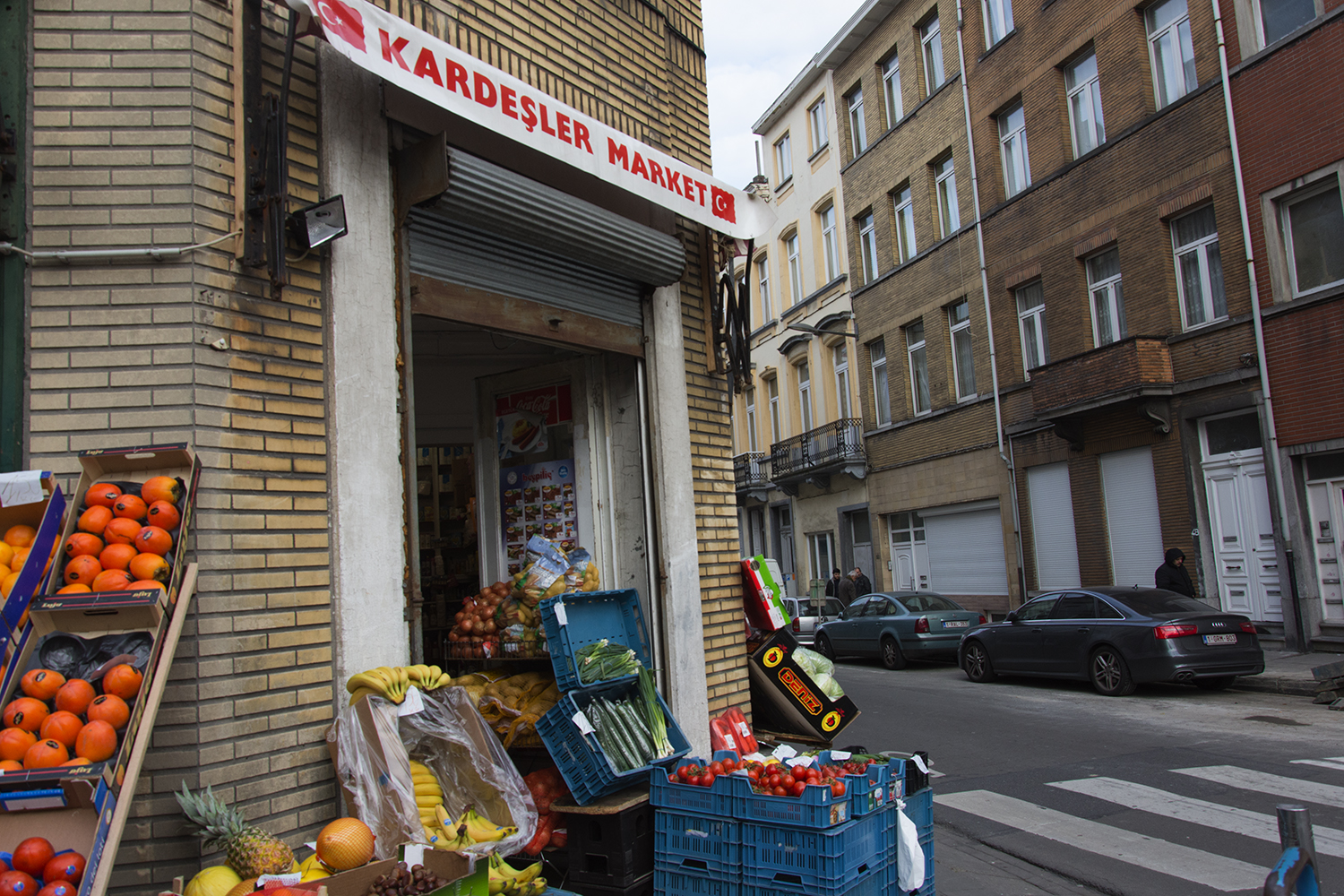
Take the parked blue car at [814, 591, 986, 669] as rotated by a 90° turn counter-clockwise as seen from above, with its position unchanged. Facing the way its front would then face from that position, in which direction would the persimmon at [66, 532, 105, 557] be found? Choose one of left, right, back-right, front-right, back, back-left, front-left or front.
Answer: front-left

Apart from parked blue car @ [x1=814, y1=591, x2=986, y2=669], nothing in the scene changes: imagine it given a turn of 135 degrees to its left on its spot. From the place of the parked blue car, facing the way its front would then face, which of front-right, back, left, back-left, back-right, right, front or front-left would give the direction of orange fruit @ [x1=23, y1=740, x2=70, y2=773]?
front

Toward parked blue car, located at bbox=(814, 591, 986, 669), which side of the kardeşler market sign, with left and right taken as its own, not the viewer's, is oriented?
left

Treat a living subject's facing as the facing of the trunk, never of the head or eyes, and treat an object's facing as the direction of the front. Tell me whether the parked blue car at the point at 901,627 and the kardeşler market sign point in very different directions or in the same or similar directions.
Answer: very different directions

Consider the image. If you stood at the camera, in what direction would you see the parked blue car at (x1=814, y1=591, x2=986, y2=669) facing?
facing away from the viewer and to the left of the viewer

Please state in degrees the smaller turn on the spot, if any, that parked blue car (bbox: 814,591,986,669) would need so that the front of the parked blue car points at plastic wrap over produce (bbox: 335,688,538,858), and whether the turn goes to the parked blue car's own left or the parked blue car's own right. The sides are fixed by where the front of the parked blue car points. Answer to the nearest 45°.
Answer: approximately 135° to the parked blue car's own left

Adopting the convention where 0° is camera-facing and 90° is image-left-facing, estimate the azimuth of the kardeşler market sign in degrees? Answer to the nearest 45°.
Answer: approximately 315°

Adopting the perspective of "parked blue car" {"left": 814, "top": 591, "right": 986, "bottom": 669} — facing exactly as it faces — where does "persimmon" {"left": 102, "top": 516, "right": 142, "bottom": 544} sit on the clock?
The persimmon is roughly at 8 o'clock from the parked blue car.

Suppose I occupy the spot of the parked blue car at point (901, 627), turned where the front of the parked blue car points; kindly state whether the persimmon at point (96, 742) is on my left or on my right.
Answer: on my left

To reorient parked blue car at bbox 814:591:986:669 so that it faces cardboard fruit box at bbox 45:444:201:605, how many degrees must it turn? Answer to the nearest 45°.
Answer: approximately 135° to its left

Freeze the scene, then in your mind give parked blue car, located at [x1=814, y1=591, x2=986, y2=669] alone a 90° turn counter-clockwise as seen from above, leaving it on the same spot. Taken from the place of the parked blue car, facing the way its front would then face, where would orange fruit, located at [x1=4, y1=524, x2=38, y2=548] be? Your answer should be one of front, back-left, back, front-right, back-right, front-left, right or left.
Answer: front-left
